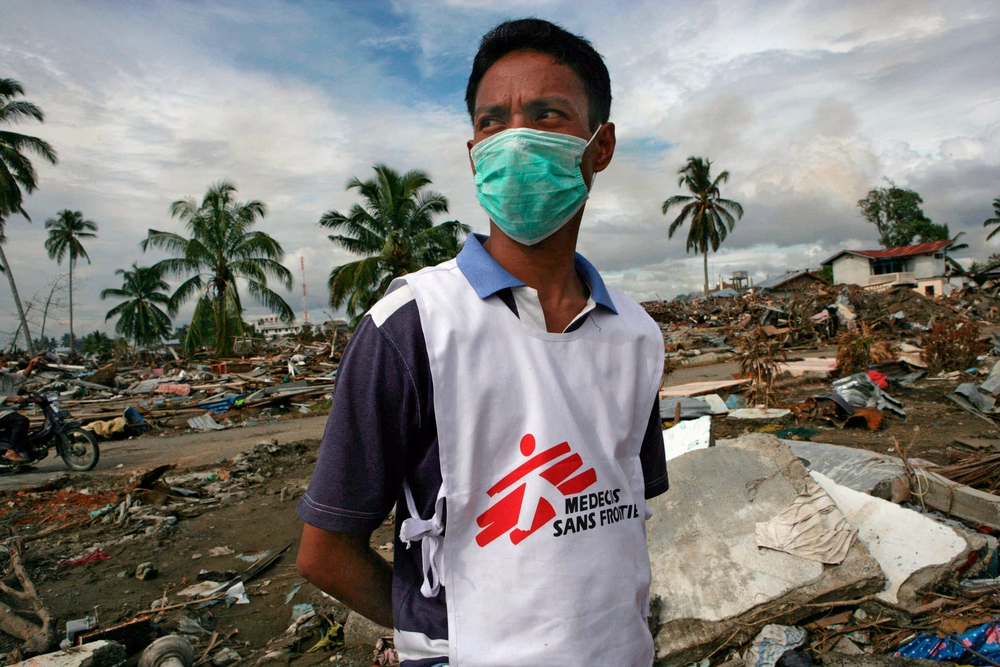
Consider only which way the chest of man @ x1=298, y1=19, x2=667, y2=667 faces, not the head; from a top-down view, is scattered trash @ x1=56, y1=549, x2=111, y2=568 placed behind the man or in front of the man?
behind

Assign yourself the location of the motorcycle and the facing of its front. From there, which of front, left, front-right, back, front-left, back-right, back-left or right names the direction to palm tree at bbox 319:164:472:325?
front-left

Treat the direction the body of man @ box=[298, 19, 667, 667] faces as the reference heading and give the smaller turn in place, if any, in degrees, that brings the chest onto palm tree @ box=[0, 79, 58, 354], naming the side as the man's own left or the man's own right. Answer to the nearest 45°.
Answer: approximately 180°

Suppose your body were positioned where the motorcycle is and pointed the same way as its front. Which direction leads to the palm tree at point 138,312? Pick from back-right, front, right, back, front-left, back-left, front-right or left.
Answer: left

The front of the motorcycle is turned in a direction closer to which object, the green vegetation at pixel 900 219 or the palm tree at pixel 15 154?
the green vegetation

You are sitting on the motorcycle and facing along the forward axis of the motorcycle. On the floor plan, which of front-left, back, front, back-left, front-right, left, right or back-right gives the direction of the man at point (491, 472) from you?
right

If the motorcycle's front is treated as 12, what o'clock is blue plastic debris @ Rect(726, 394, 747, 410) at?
The blue plastic debris is roughly at 1 o'clock from the motorcycle.

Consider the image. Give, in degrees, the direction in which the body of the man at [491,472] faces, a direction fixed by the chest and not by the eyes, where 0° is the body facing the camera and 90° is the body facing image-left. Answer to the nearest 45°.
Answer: approximately 315°

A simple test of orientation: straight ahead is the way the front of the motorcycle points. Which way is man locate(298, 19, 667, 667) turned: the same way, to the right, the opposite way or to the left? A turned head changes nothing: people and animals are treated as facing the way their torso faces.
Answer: to the right

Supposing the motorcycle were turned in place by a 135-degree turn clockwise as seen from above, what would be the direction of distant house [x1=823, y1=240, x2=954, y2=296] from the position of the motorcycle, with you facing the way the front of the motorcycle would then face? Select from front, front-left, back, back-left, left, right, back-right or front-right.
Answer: back-left

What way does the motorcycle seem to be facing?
to the viewer's right

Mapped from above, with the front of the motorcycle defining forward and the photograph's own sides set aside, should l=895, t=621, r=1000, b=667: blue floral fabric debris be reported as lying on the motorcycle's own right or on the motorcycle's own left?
on the motorcycle's own right

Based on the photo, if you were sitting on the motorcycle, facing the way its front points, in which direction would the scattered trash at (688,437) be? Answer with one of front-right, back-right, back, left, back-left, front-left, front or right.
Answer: front-right

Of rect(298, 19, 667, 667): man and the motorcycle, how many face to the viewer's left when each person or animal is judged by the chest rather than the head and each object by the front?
0

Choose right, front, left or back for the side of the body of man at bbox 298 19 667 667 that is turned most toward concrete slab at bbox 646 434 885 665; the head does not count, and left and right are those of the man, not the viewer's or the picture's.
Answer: left

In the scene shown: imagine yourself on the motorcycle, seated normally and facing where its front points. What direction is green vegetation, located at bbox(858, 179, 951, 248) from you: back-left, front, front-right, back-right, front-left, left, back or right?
front
